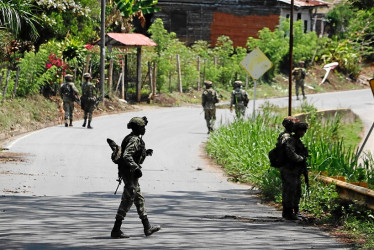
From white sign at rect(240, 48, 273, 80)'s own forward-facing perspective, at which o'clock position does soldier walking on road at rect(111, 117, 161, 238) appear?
The soldier walking on road is roughly at 12 o'clock from the white sign.

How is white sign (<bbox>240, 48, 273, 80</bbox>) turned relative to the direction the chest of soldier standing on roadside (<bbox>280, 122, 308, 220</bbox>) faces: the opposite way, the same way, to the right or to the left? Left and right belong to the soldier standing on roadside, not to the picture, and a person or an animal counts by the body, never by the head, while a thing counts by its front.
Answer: to the right

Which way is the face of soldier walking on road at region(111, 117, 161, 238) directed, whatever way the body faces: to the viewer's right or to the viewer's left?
to the viewer's right

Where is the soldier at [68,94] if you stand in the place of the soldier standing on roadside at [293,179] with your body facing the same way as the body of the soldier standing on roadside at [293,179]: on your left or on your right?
on your left

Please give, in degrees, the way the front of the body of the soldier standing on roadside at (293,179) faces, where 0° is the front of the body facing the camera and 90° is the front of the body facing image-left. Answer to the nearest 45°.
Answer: approximately 270°

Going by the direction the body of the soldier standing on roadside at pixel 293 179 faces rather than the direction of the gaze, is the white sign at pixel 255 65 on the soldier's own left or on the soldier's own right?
on the soldier's own left

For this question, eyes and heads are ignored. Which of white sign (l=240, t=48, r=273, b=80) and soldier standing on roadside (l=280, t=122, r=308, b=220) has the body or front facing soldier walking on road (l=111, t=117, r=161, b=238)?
the white sign

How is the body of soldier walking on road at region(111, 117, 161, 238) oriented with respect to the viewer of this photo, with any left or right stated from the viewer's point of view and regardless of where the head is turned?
facing to the right of the viewer
